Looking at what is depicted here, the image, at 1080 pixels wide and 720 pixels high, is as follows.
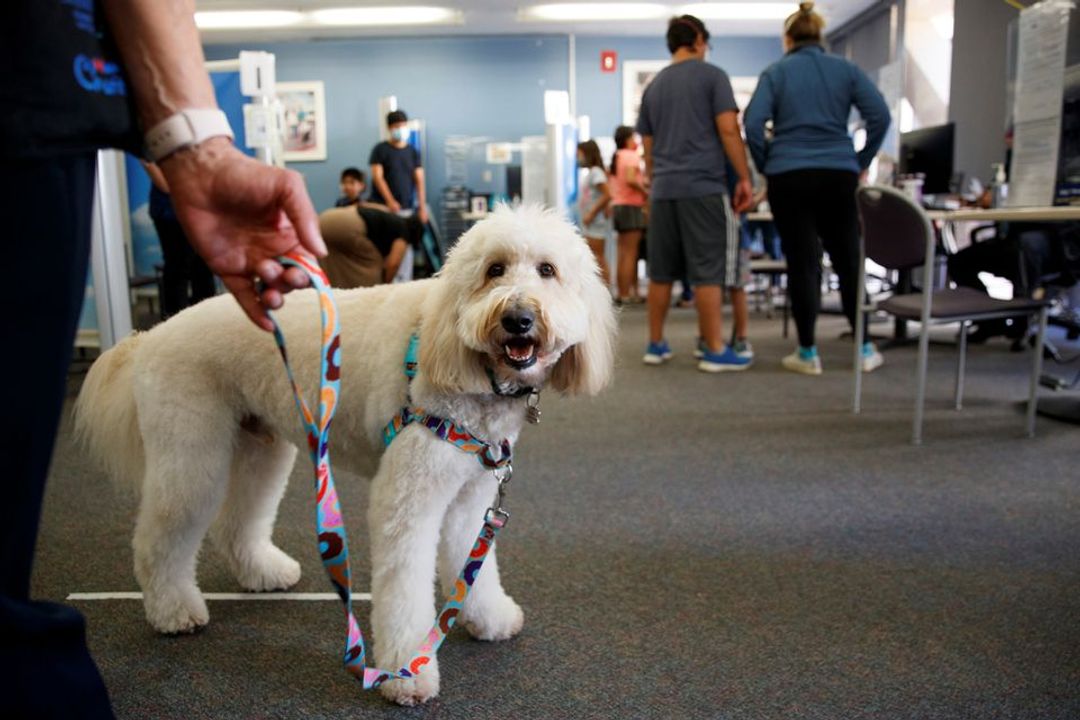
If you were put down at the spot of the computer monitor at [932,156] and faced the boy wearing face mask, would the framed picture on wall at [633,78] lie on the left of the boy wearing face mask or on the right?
right

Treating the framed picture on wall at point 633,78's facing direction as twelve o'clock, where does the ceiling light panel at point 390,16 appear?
The ceiling light panel is roughly at 2 o'clock from the framed picture on wall.

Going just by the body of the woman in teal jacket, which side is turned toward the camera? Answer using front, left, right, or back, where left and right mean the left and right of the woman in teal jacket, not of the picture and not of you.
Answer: back

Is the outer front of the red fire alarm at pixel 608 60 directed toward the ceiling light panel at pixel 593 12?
yes

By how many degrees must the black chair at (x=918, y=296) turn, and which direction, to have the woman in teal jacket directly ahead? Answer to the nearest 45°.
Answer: approximately 90° to its left

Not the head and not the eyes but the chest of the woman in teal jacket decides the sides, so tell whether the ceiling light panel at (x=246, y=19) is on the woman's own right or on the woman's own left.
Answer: on the woman's own left

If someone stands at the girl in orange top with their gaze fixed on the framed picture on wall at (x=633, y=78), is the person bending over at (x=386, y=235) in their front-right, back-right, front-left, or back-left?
back-left

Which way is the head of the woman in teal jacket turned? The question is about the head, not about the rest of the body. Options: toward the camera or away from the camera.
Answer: away from the camera

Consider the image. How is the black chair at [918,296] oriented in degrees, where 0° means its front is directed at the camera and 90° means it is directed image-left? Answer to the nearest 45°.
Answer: approximately 225°
